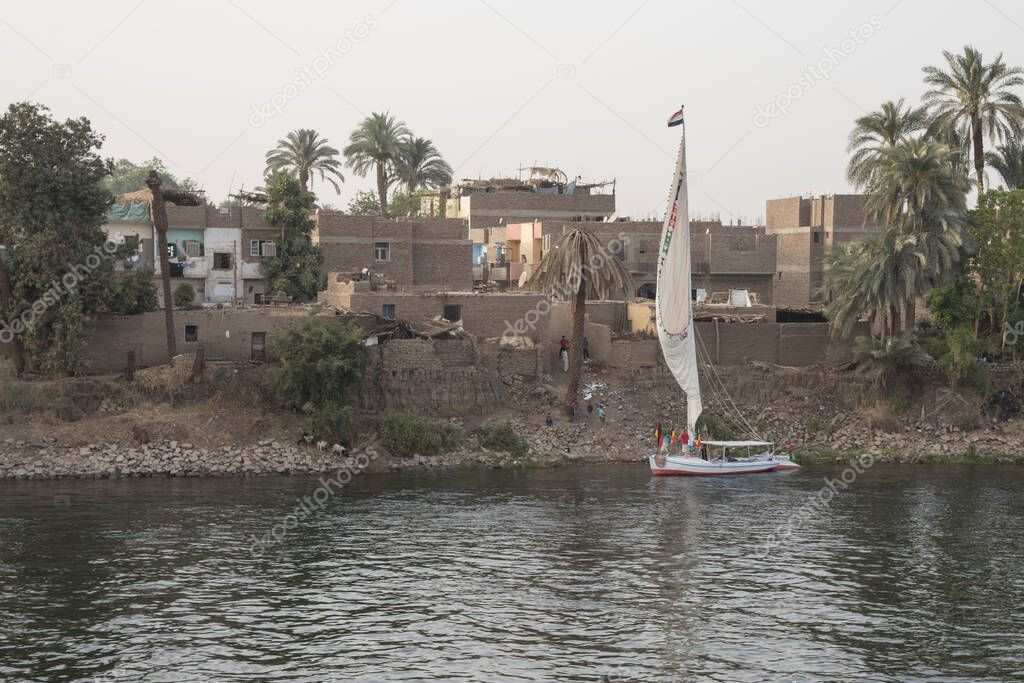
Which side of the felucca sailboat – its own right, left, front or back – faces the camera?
left

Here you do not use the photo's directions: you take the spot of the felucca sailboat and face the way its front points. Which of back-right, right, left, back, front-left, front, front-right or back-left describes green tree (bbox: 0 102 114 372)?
front

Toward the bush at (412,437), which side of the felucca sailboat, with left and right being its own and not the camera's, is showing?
front

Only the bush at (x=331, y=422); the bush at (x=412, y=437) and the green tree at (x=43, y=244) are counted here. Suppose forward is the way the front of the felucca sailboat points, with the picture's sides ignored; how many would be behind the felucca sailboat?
0

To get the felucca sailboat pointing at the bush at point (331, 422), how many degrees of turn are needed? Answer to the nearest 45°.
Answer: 0° — it already faces it
